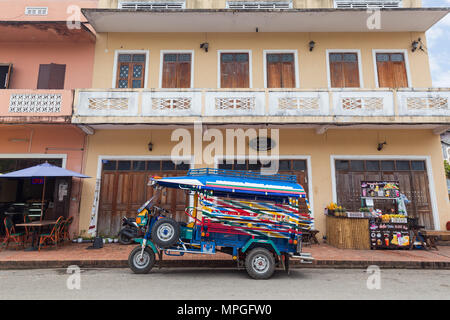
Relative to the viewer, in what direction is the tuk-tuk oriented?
to the viewer's left

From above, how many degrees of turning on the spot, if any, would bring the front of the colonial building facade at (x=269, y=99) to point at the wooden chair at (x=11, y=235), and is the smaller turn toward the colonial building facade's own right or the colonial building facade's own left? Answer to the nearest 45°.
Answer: approximately 90° to the colonial building facade's own right

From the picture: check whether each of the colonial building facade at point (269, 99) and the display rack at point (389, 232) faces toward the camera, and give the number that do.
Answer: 2

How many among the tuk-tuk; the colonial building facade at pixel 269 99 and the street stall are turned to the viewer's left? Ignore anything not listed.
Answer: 1

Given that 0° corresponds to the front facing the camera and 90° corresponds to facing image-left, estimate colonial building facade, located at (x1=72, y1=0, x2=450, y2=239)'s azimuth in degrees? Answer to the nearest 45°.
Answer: approximately 0°

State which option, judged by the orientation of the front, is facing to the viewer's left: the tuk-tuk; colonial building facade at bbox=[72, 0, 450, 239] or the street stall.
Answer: the tuk-tuk

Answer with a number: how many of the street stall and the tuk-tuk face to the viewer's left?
1

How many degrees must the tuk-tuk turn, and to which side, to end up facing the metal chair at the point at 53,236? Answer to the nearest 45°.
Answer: approximately 45° to its right
